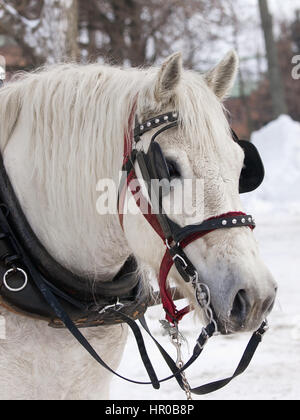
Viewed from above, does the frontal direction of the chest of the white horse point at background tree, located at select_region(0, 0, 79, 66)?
no

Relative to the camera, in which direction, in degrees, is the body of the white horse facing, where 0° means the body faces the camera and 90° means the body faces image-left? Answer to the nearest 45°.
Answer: approximately 270°

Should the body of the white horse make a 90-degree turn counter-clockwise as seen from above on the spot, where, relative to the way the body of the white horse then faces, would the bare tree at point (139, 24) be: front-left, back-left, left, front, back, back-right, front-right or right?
front
